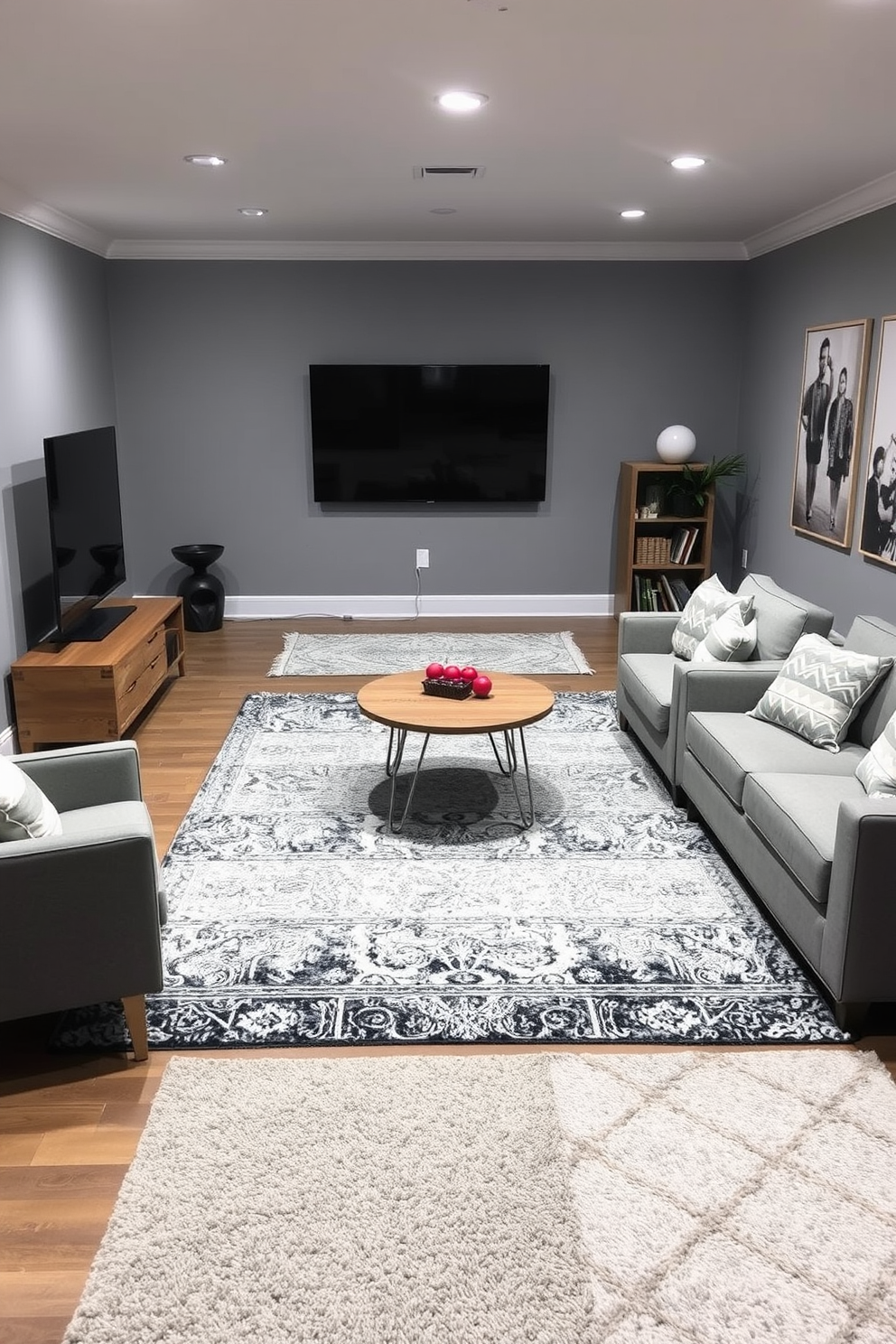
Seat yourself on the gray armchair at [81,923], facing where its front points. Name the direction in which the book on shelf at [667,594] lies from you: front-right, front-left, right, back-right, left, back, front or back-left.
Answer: front-left

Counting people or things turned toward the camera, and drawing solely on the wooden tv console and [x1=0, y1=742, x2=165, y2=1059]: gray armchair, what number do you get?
0

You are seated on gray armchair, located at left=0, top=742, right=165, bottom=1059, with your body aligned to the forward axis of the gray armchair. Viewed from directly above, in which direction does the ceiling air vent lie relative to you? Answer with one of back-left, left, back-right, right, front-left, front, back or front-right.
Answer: front-left

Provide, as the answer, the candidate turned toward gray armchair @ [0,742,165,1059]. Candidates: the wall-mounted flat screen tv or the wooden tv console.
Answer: the wall-mounted flat screen tv

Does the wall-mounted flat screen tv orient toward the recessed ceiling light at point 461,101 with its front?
yes

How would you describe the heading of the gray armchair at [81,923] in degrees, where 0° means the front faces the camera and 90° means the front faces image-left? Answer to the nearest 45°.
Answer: approximately 270°

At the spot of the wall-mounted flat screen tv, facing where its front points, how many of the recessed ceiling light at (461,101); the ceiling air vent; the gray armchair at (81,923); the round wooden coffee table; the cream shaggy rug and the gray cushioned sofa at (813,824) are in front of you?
6

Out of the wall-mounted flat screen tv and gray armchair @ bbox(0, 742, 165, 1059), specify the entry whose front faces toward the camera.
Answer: the wall-mounted flat screen tv

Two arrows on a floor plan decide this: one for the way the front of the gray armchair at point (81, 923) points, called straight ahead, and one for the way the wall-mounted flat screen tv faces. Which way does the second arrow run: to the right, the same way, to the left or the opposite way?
to the right

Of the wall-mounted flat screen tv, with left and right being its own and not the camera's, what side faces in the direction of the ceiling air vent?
front

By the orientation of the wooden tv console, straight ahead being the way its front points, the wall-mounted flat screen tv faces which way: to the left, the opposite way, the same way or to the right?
to the right

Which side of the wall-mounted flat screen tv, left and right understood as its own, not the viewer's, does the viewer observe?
front

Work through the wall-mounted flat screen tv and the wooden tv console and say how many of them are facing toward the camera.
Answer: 1

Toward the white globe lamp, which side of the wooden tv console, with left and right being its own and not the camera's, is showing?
front

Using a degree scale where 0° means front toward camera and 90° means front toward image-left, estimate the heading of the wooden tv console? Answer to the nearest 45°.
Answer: approximately 270°

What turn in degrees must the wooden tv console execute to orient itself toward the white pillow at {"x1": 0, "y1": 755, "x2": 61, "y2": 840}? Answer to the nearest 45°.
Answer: approximately 90° to its right

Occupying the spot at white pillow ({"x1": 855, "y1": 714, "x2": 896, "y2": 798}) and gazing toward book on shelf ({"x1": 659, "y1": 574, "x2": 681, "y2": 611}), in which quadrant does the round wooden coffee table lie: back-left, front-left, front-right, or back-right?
front-left

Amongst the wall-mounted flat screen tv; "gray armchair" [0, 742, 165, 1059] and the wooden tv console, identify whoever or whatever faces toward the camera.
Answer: the wall-mounted flat screen tv
